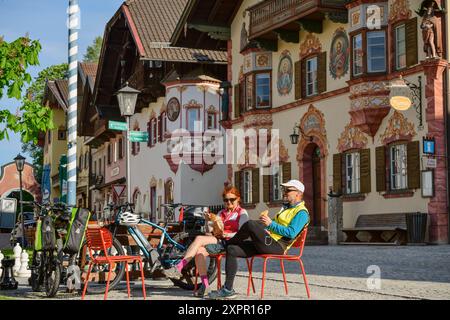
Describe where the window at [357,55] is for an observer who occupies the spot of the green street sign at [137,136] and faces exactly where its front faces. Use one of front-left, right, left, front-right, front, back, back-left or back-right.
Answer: back-left

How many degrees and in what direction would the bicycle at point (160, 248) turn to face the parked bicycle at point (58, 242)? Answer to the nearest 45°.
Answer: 0° — it already faces it

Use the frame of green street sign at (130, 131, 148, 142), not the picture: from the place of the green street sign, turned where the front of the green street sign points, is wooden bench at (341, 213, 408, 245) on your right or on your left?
on your left

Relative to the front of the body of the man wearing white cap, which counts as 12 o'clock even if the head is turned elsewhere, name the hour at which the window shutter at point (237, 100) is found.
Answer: The window shutter is roughly at 3 o'clock from the man wearing white cap.

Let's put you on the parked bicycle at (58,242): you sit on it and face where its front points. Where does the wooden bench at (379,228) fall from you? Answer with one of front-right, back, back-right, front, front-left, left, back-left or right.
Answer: front-right

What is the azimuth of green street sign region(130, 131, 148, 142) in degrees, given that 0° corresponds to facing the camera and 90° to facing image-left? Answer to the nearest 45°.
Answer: approximately 0°

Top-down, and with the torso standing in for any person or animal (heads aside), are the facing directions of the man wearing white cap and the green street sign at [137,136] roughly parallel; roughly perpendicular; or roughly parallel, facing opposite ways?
roughly perpendicular

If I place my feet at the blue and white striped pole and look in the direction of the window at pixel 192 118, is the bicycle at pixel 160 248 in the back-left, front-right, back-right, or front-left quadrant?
back-right

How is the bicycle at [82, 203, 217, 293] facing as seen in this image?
to the viewer's left

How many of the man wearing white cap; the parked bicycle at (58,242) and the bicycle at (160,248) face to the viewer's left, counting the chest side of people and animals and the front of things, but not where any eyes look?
2

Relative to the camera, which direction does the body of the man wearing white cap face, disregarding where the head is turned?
to the viewer's left
